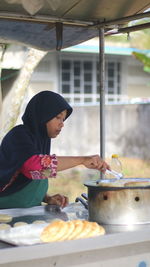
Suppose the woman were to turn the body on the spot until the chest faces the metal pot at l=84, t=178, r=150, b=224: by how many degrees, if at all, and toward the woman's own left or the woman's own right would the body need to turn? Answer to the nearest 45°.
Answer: approximately 45° to the woman's own right

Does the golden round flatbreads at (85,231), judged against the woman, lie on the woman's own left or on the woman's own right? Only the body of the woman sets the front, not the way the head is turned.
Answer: on the woman's own right

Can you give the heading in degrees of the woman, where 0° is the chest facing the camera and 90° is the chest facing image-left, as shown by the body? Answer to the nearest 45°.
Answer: approximately 270°
